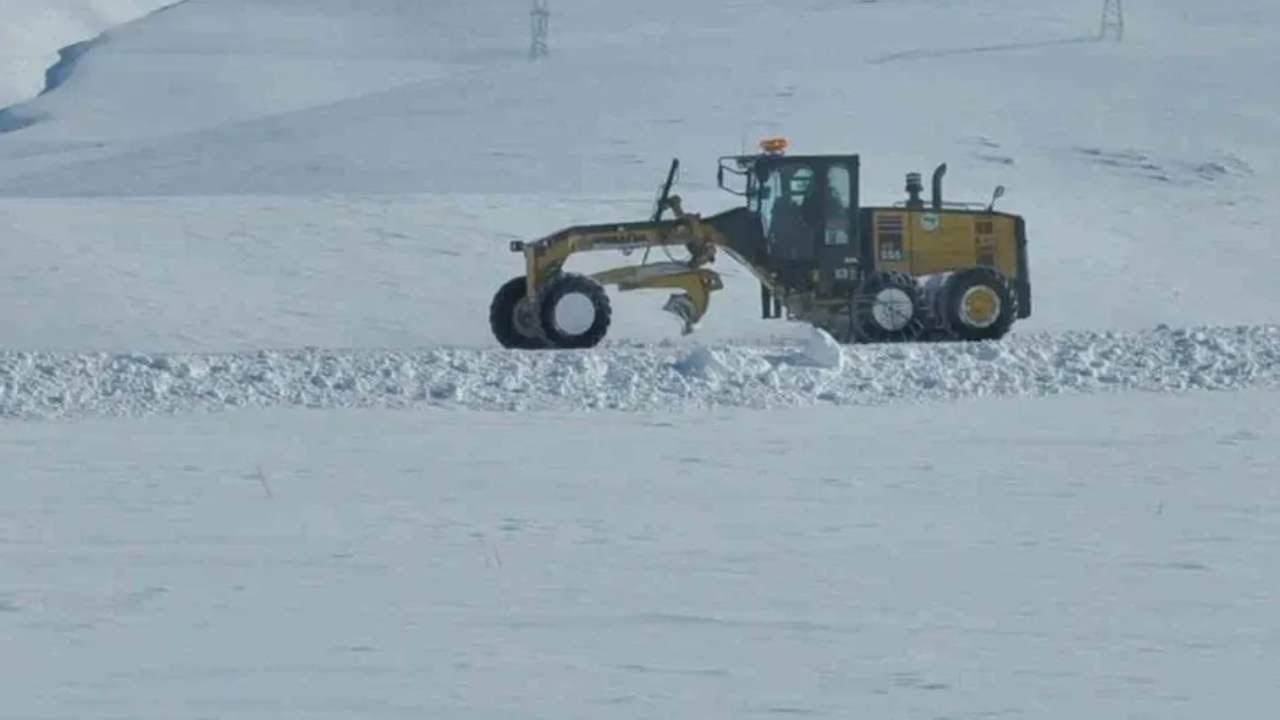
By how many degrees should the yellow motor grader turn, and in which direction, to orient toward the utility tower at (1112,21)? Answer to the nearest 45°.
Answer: approximately 90° to its right

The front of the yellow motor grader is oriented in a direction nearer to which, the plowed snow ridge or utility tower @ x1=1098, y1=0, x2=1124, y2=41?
the plowed snow ridge

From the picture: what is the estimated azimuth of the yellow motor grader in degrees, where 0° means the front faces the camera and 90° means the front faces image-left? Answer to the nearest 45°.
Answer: approximately 90°
